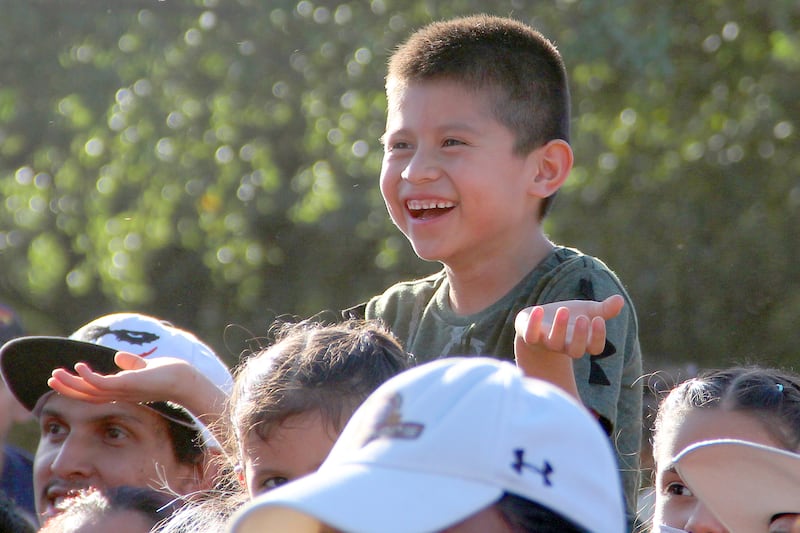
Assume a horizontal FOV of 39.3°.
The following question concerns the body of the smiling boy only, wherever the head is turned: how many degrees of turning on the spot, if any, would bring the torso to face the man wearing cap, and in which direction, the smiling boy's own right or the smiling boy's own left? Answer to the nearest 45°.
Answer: approximately 45° to the smiling boy's own right

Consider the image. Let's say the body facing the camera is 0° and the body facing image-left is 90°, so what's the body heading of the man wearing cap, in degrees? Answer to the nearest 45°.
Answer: approximately 45°

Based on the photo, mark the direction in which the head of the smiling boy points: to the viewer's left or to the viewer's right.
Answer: to the viewer's left

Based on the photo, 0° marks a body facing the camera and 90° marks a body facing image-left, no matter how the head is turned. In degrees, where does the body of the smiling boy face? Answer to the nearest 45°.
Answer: approximately 45°

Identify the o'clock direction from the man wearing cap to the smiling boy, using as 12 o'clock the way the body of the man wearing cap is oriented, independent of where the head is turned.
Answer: The smiling boy is roughly at 8 o'clock from the man wearing cap.
